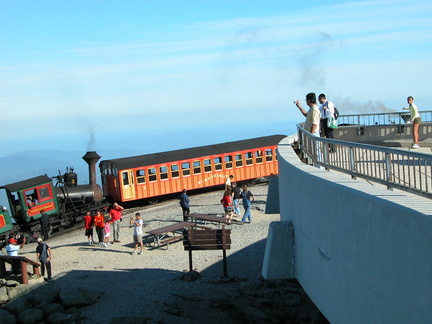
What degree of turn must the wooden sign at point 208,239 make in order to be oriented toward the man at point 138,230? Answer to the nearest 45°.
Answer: approximately 45° to its left

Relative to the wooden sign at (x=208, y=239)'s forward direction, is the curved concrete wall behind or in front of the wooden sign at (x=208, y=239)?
behind

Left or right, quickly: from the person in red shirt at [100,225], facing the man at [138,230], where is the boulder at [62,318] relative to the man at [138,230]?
right

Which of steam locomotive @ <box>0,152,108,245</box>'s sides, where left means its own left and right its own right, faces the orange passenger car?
front

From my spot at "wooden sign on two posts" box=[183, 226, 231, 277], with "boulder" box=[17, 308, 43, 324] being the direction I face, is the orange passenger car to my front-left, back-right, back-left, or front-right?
back-right

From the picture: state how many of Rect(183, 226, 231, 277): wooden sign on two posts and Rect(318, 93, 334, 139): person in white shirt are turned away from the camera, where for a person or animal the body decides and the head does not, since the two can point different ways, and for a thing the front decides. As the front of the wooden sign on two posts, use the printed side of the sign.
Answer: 1

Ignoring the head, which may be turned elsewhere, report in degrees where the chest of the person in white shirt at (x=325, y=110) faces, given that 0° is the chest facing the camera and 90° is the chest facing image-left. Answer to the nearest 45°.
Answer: approximately 45°

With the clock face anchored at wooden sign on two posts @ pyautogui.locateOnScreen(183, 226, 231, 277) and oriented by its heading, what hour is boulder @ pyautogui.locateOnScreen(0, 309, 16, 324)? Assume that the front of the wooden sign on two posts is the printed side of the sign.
The boulder is roughly at 8 o'clock from the wooden sign on two posts.

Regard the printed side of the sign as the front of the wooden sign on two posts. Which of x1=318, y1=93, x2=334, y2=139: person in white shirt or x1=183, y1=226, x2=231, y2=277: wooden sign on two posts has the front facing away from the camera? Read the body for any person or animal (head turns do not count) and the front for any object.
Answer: the wooden sign on two posts

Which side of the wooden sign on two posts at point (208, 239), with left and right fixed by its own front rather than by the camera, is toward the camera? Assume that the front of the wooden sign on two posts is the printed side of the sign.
back

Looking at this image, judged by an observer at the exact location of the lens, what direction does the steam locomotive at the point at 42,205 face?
facing away from the viewer and to the right of the viewer
